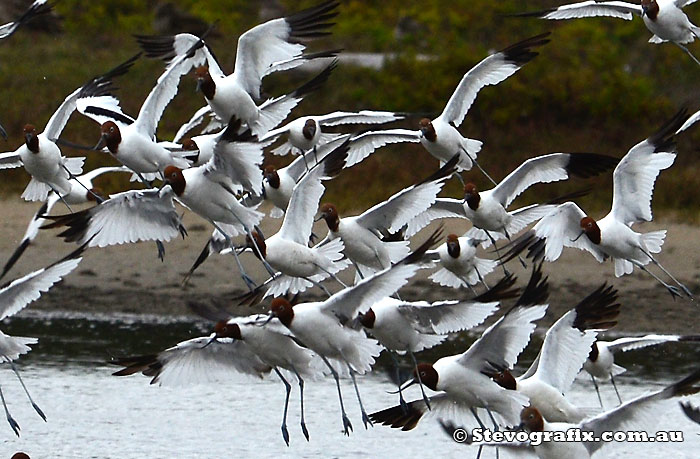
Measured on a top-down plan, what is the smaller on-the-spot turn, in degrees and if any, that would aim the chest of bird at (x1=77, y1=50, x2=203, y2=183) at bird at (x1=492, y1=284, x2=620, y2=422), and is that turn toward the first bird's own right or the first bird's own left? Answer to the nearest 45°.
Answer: approximately 90° to the first bird's own left

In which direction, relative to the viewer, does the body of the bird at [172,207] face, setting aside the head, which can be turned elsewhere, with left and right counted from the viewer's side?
facing the viewer and to the left of the viewer

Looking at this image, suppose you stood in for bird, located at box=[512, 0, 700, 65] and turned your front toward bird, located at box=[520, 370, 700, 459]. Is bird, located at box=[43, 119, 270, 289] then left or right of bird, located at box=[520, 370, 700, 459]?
right

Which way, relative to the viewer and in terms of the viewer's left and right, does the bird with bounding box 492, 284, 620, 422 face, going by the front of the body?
facing to the left of the viewer

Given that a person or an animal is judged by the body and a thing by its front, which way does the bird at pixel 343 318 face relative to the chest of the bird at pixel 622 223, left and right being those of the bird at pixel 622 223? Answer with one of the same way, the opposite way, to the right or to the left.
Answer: the same way

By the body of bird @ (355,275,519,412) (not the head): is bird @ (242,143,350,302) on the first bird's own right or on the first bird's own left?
on the first bird's own right

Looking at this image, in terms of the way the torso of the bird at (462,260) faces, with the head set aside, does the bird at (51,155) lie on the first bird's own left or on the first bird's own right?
on the first bird's own right

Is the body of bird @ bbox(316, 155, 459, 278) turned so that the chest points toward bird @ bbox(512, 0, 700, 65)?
no

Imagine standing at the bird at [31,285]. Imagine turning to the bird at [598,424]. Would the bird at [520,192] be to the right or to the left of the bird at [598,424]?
left

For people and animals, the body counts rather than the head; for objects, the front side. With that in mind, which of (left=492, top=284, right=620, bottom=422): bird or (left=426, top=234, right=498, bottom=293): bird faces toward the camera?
(left=426, top=234, right=498, bottom=293): bird

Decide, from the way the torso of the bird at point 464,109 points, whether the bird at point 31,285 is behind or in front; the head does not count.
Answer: in front

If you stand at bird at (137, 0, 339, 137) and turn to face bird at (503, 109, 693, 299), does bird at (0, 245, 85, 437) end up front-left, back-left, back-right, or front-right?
back-right

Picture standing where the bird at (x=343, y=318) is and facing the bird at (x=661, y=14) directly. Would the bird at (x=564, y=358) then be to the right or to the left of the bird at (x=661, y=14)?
right

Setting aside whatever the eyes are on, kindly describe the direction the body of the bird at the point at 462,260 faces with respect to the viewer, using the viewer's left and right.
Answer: facing the viewer

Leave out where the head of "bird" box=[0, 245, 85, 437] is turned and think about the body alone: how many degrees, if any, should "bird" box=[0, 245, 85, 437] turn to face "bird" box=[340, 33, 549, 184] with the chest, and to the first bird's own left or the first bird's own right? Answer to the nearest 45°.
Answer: approximately 180°

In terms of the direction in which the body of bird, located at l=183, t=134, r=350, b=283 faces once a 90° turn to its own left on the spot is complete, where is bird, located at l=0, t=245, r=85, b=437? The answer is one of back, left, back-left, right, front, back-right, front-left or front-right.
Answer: right

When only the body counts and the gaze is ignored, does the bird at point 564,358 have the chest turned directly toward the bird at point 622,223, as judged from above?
no
